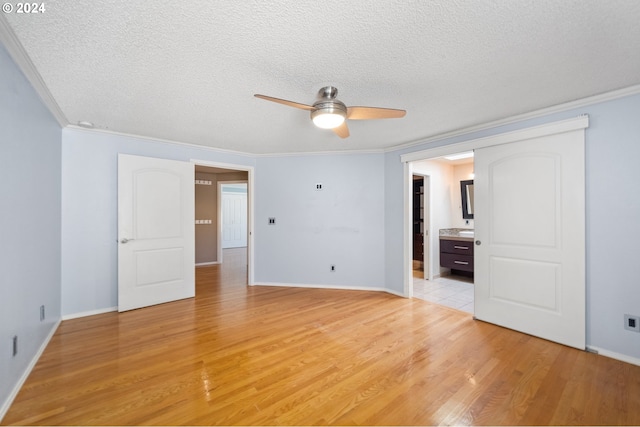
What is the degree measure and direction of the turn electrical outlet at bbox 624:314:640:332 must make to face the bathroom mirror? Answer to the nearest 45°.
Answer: approximately 135° to its right

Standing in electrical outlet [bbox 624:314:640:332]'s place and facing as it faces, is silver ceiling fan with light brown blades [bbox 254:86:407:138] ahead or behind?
ahead

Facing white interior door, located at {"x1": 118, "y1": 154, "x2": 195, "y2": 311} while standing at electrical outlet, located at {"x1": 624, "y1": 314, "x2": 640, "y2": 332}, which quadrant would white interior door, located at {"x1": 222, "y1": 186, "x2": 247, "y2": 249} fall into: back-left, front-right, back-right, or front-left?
front-right

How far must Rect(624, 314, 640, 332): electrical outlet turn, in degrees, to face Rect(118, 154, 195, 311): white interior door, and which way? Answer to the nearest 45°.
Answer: approximately 45° to its right

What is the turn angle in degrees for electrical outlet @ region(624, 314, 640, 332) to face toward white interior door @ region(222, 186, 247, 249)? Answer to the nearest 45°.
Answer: approximately 90° to its right

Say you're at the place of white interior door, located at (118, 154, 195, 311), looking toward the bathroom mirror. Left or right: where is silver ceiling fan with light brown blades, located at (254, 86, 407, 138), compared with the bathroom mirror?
right

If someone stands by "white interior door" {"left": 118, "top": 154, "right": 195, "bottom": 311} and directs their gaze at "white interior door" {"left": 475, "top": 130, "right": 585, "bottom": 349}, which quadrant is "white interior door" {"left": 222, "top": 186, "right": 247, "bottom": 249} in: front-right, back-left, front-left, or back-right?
back-left
